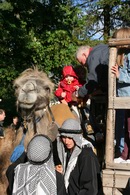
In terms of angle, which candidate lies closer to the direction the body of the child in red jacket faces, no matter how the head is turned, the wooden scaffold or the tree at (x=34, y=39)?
the wooden scaffold

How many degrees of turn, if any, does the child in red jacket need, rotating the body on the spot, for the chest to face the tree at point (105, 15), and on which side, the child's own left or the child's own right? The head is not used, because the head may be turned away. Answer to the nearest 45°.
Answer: approximately 180°

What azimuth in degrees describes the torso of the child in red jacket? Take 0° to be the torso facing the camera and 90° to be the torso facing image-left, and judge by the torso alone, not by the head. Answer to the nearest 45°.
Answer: approximately 0°

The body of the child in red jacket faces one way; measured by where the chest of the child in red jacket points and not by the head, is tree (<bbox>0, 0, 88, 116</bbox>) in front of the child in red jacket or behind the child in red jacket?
behind
